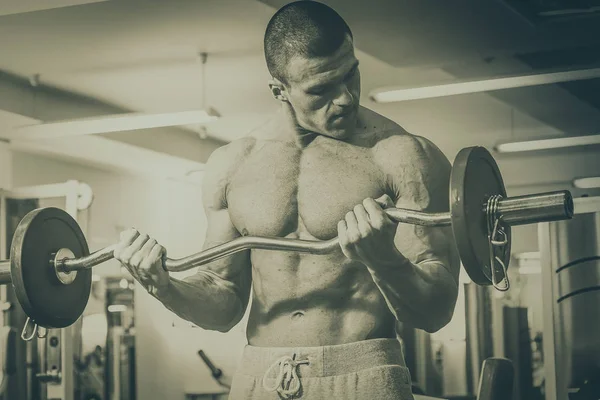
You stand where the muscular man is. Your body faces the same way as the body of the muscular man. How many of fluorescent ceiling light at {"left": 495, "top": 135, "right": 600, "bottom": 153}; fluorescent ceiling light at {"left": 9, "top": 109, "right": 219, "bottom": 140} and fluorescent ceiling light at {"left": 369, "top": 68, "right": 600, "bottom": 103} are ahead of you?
0

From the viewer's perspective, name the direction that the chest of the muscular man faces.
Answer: toward the camera

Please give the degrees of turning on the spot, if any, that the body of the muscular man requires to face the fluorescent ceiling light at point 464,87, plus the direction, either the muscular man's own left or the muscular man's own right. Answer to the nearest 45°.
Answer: approximately 180°

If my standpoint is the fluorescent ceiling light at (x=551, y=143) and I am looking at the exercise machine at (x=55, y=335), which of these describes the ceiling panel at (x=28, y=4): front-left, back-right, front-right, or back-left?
front-left

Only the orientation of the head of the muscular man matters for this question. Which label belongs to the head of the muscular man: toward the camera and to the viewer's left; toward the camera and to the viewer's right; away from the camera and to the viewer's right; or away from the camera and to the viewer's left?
toward the camera and to the viewer's right

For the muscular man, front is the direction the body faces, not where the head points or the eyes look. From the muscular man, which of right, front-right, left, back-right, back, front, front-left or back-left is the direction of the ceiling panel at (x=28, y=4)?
back-right

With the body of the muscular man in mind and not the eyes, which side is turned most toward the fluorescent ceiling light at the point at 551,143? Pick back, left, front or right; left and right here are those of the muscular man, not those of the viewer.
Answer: back
